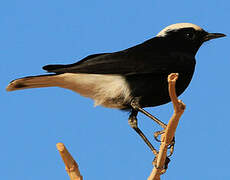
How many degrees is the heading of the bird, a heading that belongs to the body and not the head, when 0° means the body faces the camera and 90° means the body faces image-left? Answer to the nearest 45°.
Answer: approximately 270°
